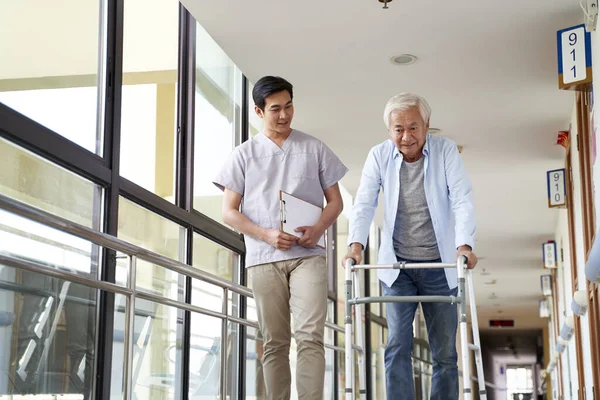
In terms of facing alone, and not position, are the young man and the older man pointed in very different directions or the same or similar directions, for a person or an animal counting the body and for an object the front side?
same or similar directions

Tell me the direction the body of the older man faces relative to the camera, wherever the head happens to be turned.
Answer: toward the camera

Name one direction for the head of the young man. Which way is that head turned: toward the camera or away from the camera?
toward the camera

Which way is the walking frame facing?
toward the camera

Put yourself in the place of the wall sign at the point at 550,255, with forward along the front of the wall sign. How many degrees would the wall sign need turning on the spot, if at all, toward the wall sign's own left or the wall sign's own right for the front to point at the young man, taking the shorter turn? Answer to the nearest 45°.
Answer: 0° — it already faces them
